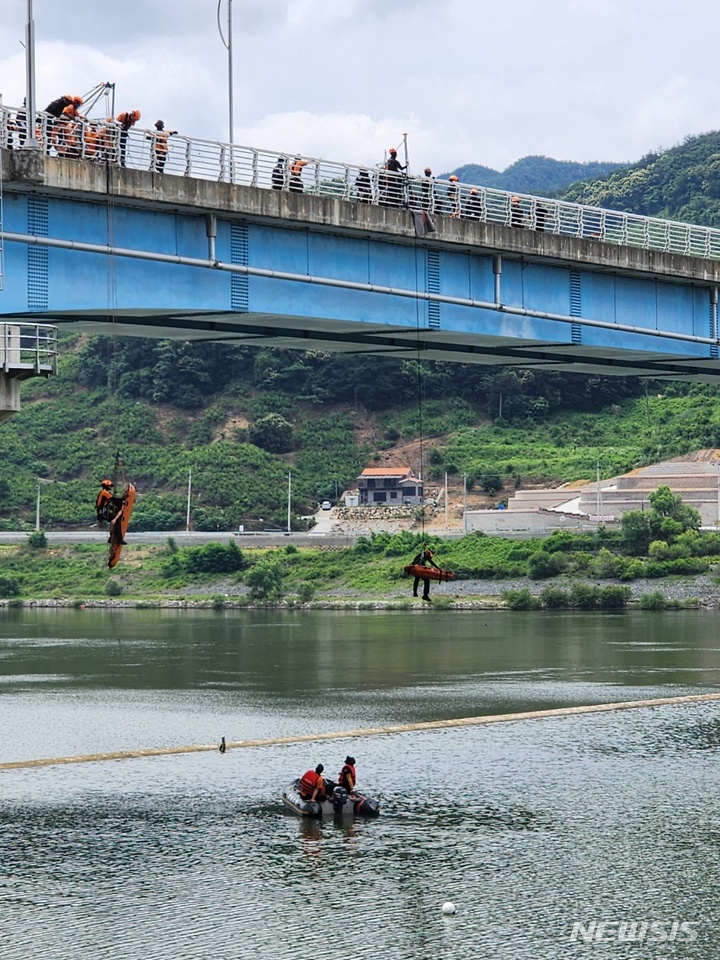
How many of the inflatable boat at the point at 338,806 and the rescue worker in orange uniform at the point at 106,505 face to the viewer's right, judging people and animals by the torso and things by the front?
1

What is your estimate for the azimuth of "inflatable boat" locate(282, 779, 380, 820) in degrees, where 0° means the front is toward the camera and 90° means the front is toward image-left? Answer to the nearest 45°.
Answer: approximately 135°

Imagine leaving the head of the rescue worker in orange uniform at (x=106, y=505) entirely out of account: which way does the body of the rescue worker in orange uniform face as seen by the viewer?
to the viewer's right

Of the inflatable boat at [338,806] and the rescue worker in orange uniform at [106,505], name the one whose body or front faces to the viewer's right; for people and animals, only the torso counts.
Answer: the rescue worker in orange uniform
